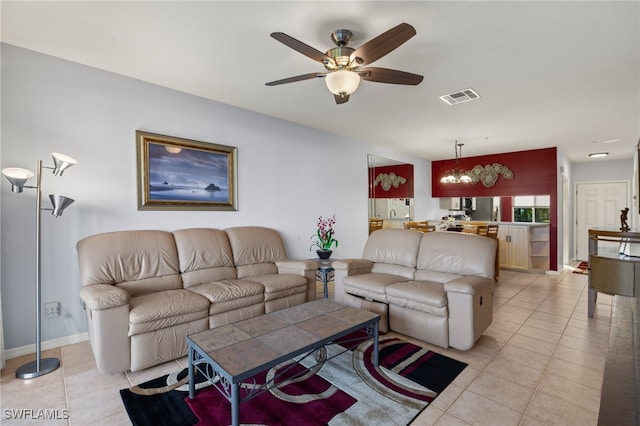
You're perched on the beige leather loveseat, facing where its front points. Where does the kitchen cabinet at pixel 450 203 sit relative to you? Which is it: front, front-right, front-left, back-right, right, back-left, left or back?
back-right

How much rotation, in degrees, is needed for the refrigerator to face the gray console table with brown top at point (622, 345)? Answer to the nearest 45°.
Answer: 0° — it already faces it

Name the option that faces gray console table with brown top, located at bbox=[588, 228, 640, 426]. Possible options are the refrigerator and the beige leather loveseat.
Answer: the refrigerator

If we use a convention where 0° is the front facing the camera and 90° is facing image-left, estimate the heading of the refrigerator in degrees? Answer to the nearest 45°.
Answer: approximately 0°

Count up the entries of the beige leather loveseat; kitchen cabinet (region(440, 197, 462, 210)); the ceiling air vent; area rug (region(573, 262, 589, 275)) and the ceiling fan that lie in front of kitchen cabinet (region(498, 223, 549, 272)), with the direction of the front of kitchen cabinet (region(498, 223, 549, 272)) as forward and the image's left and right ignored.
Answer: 3

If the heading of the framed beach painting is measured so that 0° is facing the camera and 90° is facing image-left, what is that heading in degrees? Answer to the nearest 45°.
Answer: approximately 315°

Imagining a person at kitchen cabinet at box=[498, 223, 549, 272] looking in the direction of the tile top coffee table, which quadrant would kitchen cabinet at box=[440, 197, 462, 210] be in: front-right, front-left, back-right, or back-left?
back-right

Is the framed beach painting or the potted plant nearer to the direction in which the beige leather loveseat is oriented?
the framed beach painting

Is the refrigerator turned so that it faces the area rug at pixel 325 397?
yes

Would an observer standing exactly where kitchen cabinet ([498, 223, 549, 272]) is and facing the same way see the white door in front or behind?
behind

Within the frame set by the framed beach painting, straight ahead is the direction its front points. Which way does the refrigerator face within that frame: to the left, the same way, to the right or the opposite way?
to the right

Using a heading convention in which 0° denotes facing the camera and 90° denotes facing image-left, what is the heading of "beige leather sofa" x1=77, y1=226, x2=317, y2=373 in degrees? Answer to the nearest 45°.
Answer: approximately 315°

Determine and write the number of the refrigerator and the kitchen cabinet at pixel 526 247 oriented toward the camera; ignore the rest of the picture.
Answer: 2
